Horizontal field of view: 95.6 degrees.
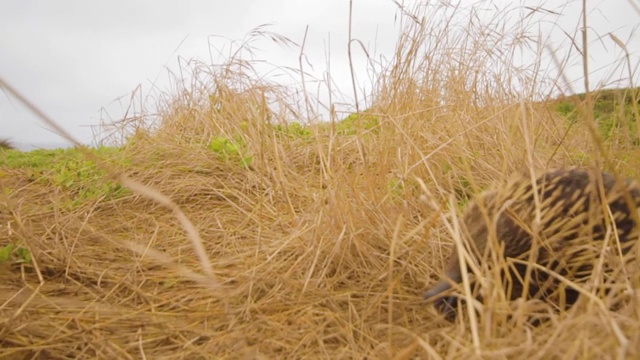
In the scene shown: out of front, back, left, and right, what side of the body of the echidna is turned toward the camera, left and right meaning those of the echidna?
left

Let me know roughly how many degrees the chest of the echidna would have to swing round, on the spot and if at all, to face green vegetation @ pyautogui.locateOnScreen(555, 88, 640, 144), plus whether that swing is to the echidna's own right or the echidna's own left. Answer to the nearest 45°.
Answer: approximately 90° to the echidna's own right
